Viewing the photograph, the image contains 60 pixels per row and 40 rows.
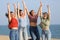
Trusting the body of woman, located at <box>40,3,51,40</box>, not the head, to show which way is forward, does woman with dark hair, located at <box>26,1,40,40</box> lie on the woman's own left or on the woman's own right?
on the woman's own right

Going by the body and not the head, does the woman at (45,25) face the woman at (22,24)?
no

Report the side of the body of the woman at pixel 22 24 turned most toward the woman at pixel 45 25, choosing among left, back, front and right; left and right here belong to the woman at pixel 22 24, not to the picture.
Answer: left

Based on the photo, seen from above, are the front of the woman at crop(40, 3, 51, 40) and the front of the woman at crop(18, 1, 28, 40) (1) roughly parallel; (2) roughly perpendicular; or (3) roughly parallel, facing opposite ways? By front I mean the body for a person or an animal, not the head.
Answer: roughly parallel

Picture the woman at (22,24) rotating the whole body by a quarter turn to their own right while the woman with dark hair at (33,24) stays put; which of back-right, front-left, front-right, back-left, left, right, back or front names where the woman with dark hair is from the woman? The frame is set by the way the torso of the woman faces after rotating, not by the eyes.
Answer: back

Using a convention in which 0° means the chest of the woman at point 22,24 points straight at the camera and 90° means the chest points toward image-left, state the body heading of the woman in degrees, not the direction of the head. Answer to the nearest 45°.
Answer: approximately 0°

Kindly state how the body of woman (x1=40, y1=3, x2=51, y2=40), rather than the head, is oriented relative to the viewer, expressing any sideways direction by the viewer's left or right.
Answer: facing the viewer
